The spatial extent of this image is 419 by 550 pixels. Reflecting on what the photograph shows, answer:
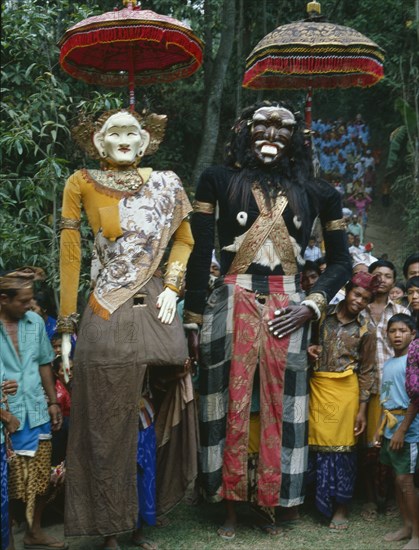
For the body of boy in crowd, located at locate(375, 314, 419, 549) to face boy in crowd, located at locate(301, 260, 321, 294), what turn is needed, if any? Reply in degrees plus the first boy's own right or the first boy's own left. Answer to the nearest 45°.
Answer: approximately 90° to the first boy's own right

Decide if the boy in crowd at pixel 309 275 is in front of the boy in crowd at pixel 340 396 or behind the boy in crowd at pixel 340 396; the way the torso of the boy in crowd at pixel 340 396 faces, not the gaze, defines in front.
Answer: behind

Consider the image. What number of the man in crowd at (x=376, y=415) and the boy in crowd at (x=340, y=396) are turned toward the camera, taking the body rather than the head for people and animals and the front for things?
2

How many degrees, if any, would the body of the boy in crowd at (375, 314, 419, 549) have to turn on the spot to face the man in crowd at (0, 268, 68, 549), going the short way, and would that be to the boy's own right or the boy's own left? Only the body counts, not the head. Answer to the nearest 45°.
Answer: approximately 45° to the boy's own right

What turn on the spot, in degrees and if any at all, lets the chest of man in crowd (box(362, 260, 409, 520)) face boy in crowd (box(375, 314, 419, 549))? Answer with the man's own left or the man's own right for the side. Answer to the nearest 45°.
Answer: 0° — they already face them
